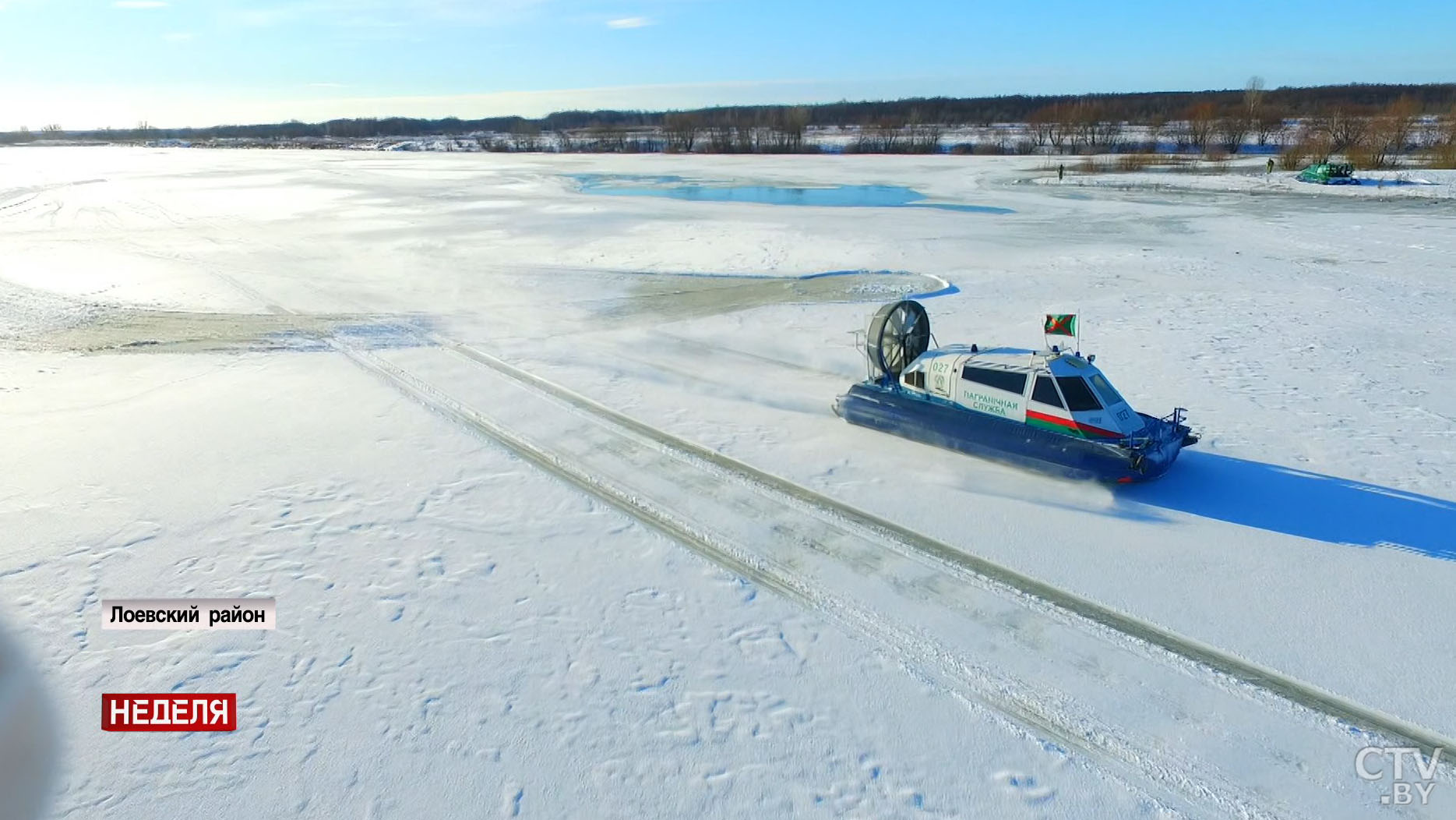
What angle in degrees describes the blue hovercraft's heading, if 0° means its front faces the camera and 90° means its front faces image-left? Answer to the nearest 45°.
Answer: approximately 315°

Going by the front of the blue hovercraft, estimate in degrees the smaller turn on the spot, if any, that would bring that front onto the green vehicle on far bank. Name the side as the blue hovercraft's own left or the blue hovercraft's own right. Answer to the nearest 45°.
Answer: approximately 135° to the blue hovercraft's own left
